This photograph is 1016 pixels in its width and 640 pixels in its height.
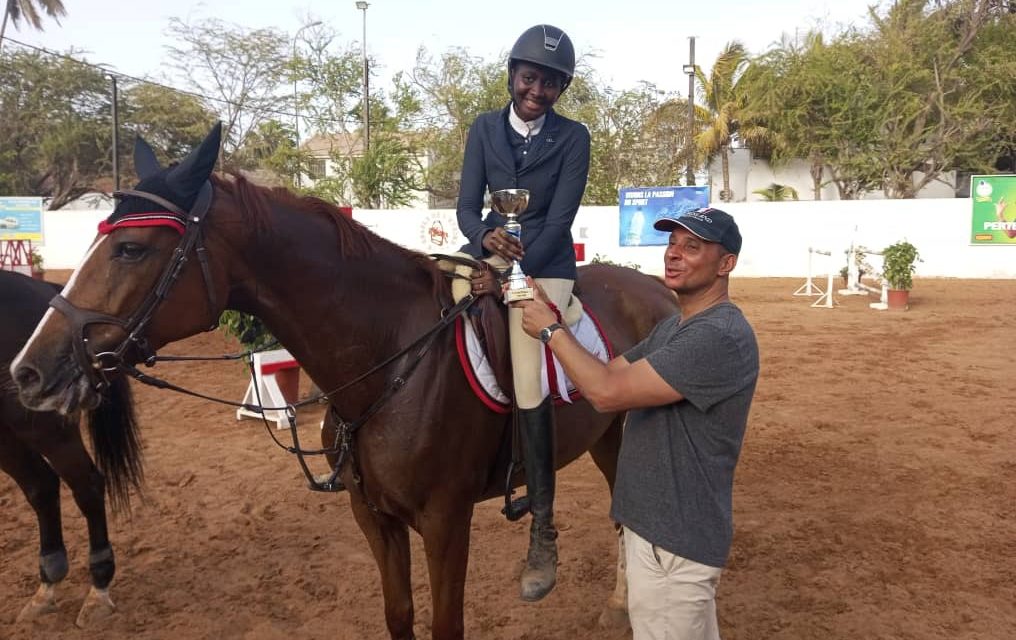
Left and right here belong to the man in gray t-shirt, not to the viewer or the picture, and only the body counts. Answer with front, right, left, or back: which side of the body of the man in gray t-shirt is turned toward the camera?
left

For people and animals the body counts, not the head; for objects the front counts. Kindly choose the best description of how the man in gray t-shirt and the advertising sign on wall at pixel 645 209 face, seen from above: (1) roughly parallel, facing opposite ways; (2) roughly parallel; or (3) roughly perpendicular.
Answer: roughly perpendicular

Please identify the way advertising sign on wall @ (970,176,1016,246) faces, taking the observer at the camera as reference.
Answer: facing the viewer

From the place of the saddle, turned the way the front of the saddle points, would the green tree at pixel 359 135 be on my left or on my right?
on my right

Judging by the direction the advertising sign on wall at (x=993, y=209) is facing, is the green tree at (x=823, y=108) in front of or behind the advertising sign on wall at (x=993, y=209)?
behind

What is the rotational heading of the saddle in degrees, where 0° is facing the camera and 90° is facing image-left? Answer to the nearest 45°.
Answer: approximately 45°

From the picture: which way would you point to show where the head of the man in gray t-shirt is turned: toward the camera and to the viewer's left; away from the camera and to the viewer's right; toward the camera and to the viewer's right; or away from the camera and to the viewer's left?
toward the camera and to the viewer's left

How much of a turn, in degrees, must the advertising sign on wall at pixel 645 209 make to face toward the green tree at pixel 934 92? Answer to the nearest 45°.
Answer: approximately 135° to its left

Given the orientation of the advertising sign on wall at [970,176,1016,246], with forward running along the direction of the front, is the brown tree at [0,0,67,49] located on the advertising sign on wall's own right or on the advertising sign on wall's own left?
on the advertising sign on wall's own right

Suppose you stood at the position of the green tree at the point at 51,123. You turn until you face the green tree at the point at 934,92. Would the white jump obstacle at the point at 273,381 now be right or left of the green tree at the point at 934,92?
right

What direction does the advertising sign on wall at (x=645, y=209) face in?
toward the camera

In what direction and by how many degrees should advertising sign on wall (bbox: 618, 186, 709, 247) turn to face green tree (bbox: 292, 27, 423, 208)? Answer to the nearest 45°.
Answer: approximately 135° to its right

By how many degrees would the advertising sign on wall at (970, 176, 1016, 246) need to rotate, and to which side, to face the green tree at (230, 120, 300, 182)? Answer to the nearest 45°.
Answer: approximately 90° to its right
